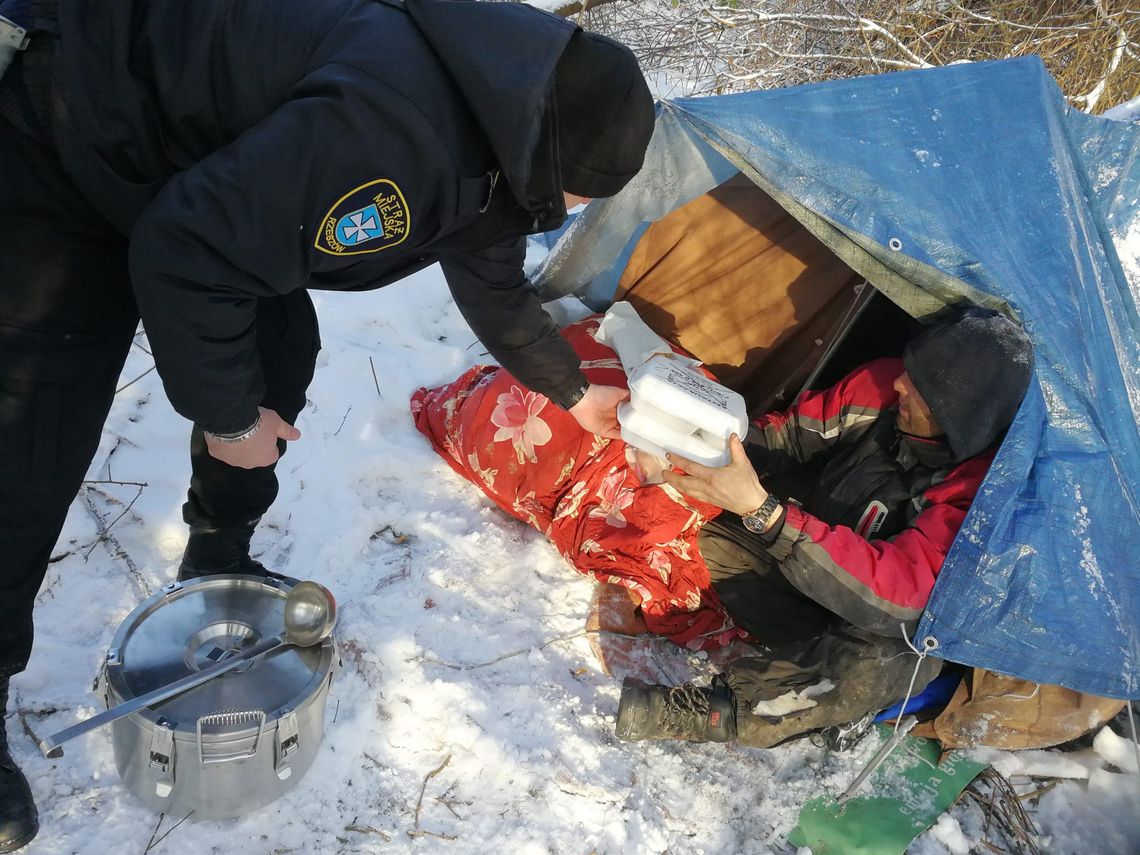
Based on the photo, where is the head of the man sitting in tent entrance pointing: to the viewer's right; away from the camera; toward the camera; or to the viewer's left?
to the viewer's left

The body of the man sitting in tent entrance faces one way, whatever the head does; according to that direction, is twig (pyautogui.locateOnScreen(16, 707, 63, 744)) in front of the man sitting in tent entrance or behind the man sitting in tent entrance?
in front

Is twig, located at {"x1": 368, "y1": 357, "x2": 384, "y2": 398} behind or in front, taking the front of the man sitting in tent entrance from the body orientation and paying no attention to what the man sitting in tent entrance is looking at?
in front

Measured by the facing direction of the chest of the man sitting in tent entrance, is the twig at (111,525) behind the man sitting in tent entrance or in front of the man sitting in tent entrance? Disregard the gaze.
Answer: in front

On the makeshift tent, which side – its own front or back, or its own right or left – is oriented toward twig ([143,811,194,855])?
front

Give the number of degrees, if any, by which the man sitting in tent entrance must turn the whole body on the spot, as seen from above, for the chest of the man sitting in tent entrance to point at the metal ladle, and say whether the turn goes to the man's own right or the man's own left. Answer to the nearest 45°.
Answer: approximately 45° to the man's own left

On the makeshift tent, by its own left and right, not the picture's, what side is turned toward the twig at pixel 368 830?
front

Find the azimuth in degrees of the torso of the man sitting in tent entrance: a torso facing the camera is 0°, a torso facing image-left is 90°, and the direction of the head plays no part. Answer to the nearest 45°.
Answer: approximately 90°

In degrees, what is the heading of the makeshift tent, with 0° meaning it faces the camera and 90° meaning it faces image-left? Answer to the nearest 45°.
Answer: approximately 45°
